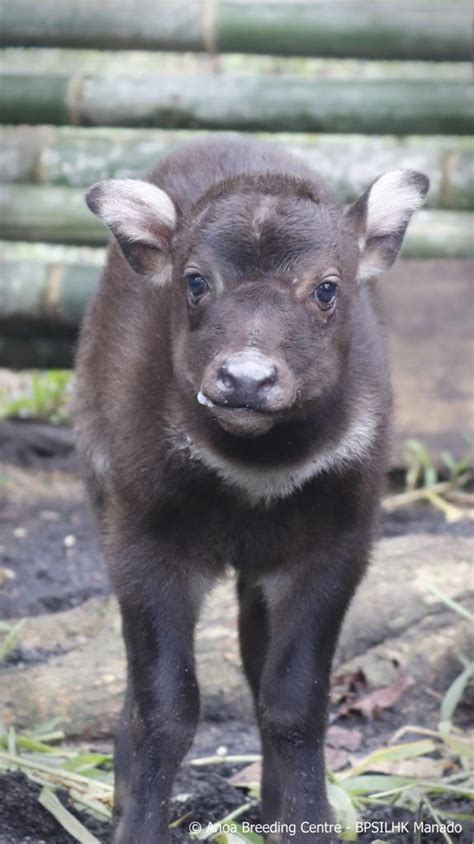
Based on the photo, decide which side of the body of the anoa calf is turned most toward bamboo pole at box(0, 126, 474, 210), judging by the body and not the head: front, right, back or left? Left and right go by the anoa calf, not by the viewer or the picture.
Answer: back

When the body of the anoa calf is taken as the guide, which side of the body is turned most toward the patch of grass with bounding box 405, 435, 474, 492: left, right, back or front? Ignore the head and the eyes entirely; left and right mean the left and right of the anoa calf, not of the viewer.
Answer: back

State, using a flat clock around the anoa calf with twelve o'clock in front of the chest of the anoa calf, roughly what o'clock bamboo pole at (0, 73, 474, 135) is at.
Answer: The bamboo pole is roughly at 6 o'clock from the anoa calf.

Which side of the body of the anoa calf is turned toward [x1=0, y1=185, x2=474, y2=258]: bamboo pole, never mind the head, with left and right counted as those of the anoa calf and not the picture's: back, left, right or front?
back

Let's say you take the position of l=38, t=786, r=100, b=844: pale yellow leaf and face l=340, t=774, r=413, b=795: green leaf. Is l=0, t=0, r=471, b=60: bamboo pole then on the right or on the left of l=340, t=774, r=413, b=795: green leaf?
left

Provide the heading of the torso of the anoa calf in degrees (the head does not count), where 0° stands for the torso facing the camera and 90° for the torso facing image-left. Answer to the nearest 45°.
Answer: approximately 0°

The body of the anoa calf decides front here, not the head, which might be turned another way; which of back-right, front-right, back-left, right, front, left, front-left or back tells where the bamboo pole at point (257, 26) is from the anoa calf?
back
